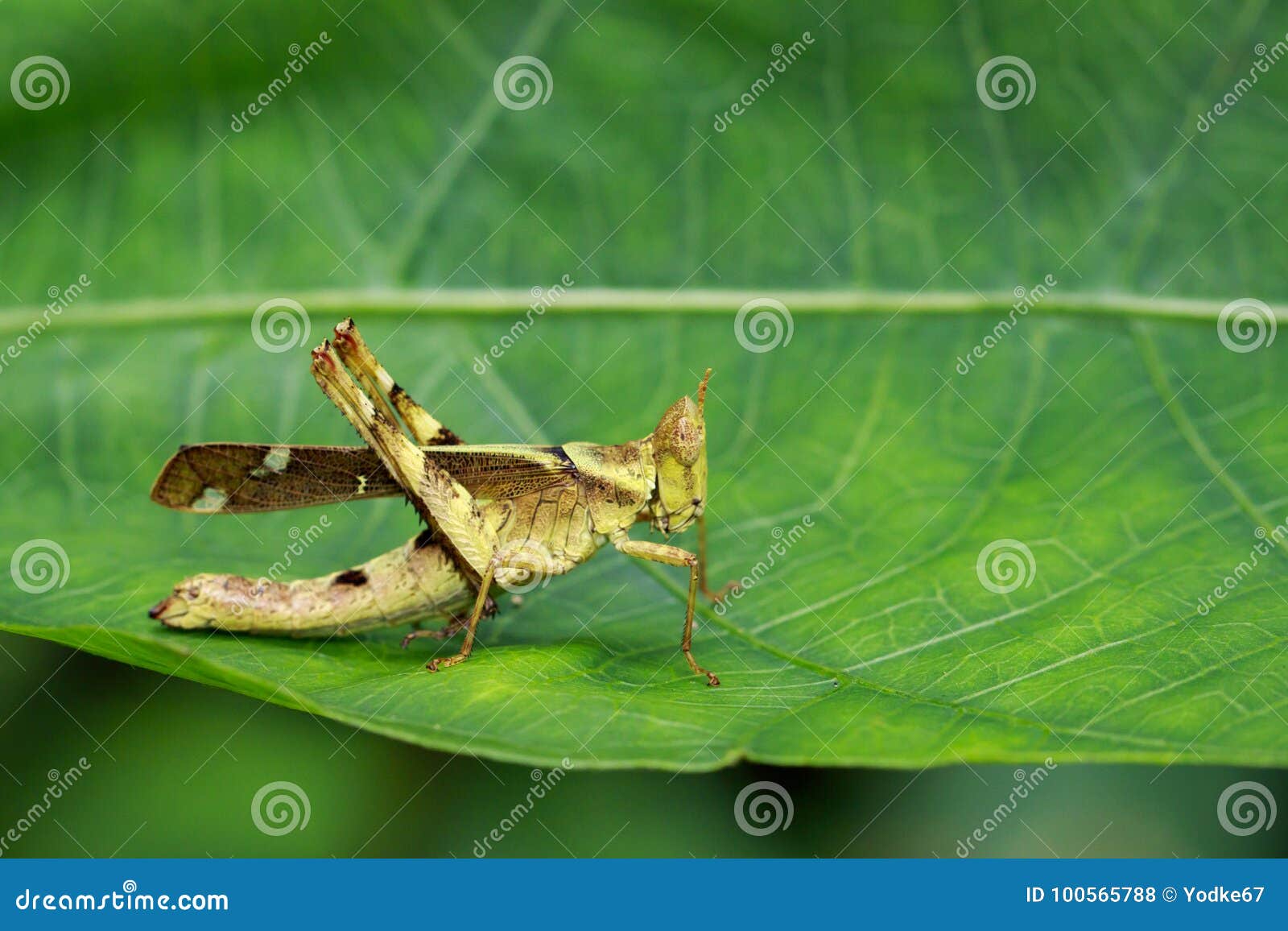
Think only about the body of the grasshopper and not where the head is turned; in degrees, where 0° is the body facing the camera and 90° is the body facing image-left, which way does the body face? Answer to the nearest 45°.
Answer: approximately 270°
